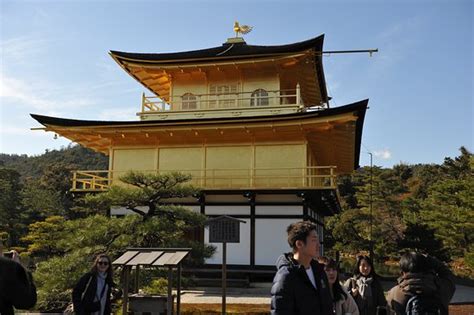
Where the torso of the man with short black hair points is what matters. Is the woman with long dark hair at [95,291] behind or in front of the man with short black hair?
behind

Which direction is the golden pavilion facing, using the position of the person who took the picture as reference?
facing to the left of the viewer

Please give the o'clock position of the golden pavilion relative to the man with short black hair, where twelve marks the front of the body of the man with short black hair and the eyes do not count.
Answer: The golden pavilion is roughly at 7 o'clock from the man with short black hair.

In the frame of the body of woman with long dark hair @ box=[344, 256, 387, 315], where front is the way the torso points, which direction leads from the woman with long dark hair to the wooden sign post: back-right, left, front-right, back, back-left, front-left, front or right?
back-right

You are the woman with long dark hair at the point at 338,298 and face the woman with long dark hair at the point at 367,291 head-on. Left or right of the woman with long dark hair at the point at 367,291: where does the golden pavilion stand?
left
